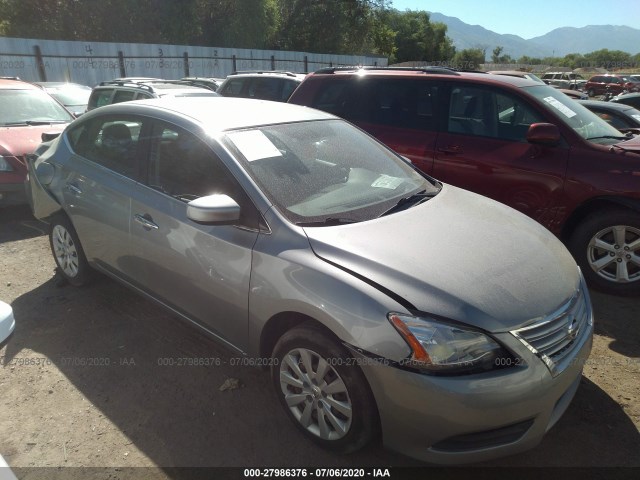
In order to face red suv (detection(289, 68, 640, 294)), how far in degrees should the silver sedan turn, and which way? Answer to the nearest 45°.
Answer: approximately 90° to its left

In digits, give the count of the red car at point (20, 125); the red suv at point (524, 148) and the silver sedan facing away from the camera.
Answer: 0

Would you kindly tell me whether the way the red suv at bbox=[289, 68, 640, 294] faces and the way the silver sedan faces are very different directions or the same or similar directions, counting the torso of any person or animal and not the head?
same or similar directions

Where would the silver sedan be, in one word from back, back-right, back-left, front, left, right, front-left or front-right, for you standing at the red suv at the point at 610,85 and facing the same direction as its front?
right

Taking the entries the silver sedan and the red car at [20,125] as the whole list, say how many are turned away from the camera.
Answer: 0

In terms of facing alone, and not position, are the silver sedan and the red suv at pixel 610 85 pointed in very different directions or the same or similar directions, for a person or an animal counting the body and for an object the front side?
same or similar directions

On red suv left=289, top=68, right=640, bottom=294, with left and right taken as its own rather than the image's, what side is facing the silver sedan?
right

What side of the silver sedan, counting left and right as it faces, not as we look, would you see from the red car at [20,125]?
back

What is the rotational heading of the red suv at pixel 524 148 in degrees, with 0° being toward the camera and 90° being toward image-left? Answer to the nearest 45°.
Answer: approximately 315°

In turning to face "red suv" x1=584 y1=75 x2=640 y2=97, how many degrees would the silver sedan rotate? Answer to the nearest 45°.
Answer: approximately 90° to its left
